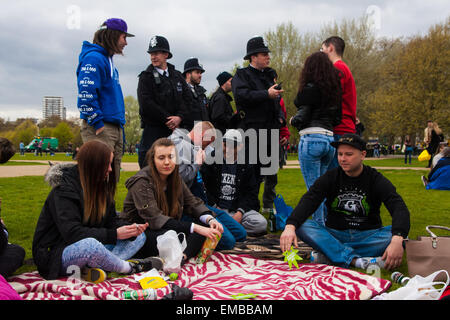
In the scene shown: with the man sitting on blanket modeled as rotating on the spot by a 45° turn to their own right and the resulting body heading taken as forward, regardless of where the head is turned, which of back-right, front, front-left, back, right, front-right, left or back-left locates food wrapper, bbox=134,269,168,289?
front

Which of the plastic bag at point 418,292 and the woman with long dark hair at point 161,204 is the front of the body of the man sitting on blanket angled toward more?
the plastic bag

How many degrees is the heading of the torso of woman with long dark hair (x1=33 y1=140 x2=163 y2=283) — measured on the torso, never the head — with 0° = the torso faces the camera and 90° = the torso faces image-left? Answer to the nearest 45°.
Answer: approximately 270°

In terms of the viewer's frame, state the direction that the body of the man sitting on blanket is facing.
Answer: toward the camera

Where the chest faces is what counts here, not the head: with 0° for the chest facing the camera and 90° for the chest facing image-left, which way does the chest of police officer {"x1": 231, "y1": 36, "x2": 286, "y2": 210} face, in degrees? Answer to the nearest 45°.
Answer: approximately 315°

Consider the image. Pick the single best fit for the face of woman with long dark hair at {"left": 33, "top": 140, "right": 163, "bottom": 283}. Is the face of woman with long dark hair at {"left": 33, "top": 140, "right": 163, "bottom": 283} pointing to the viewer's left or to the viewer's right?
to the viewer's right

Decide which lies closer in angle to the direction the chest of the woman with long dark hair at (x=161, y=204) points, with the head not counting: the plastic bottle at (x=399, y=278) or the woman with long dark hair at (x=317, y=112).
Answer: the plastic bottle

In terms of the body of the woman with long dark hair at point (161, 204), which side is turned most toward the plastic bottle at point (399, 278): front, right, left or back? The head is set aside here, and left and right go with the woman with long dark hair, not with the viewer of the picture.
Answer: front

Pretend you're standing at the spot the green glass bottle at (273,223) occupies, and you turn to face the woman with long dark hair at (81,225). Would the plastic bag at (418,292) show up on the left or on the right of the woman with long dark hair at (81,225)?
left

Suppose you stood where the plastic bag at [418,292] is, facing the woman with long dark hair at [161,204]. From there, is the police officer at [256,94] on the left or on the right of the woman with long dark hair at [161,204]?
right

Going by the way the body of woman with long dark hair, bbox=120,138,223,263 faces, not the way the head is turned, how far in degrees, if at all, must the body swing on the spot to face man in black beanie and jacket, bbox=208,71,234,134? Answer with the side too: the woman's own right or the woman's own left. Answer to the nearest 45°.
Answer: approximately 135° to the woman's own left
